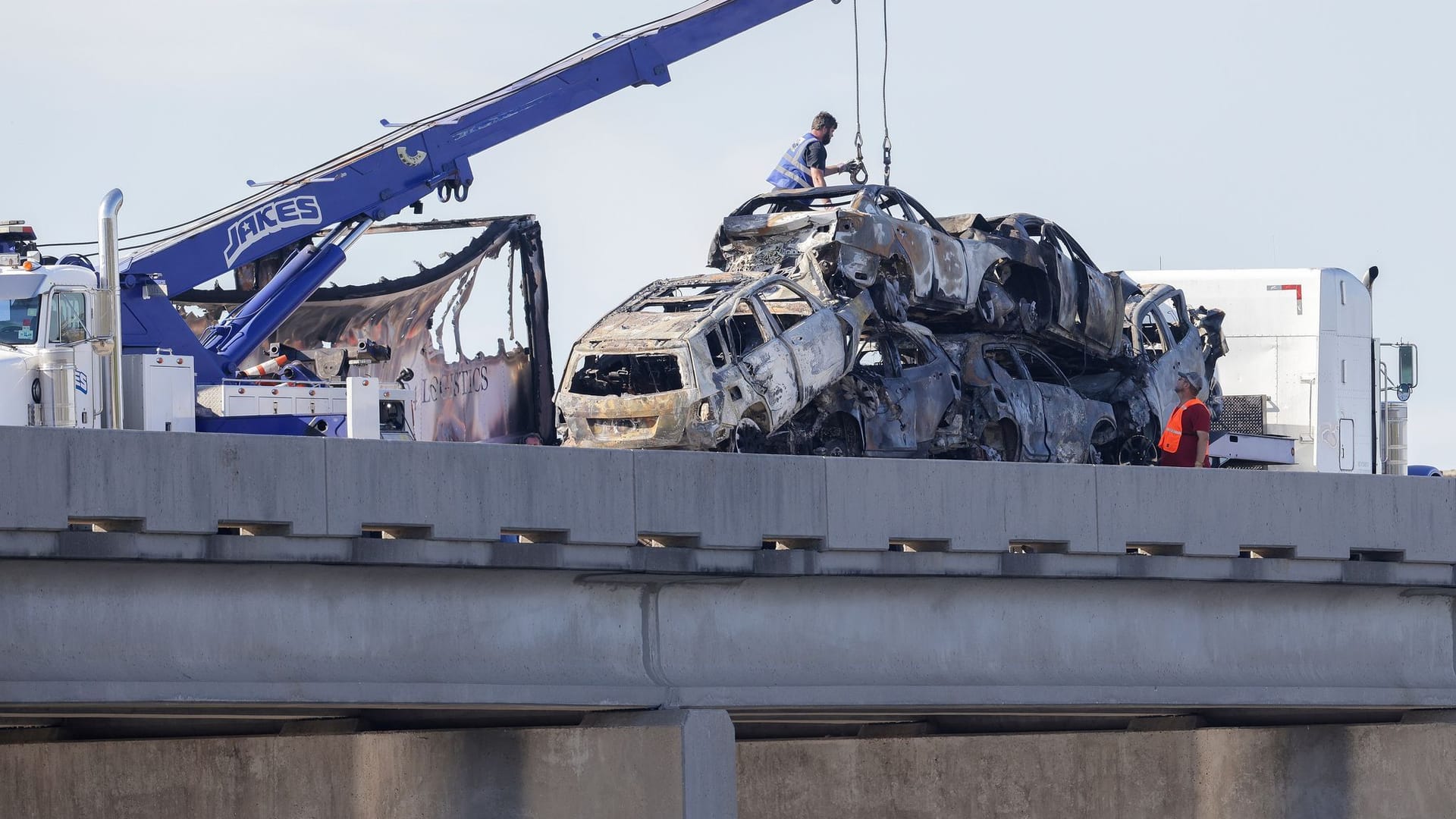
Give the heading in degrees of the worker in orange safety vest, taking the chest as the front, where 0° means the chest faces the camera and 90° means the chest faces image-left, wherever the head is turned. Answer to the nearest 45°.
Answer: approximately 90°

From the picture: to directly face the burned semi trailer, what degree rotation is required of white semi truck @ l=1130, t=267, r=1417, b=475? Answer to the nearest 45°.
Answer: approximately 180°

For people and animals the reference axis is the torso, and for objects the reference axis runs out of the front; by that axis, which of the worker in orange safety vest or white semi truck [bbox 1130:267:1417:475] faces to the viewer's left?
the worker in orange safety vest

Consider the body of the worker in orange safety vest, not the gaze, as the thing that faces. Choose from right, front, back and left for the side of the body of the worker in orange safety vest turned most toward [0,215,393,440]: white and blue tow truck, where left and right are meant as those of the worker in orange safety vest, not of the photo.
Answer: front

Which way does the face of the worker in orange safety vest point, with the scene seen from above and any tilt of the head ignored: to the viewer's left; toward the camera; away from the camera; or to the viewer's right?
to the viewer's left
